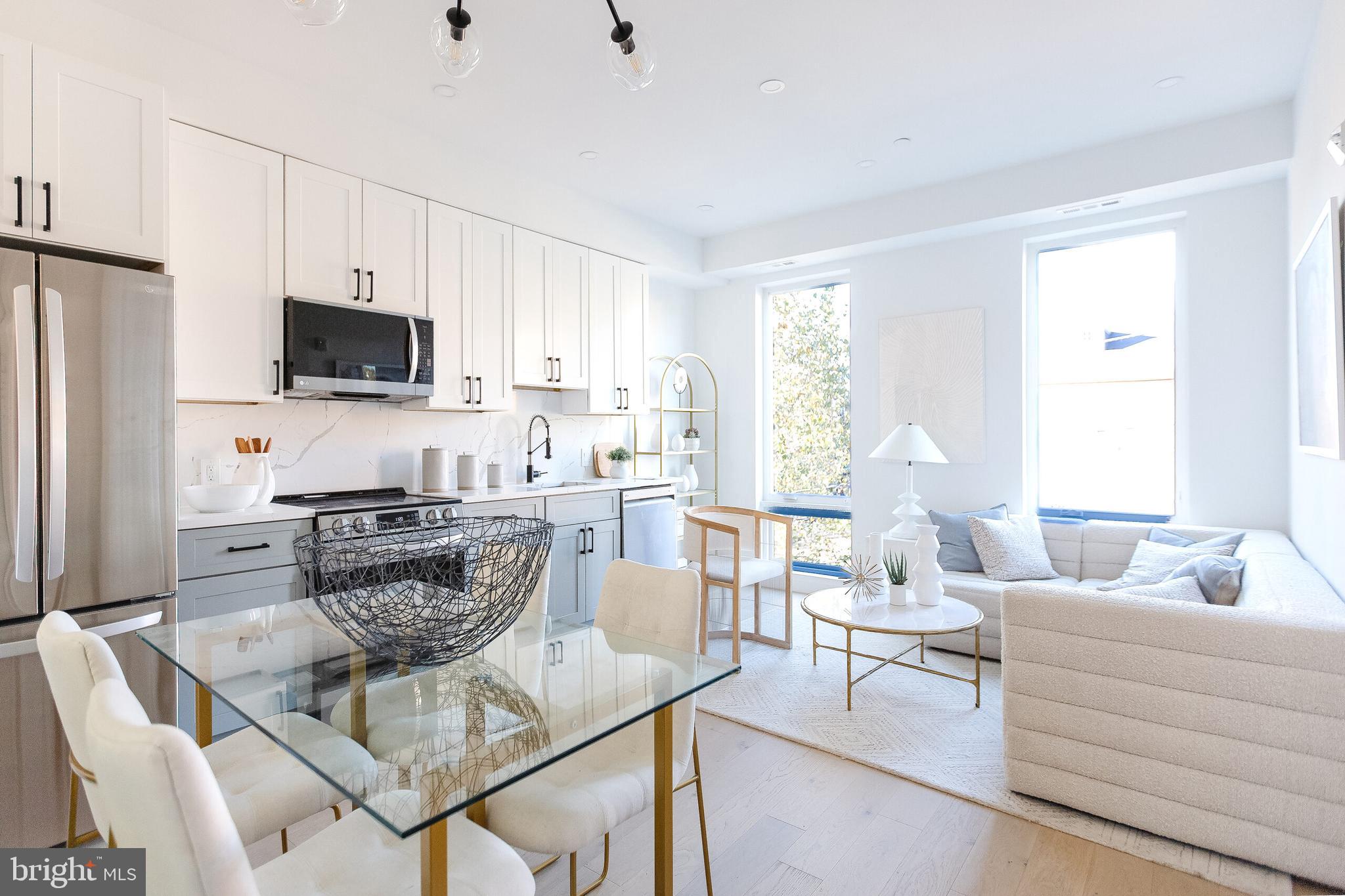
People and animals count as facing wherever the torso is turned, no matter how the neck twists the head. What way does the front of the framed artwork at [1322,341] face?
to the viewer's left

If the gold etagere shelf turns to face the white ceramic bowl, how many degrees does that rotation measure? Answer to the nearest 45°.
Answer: approximately 90° to its right

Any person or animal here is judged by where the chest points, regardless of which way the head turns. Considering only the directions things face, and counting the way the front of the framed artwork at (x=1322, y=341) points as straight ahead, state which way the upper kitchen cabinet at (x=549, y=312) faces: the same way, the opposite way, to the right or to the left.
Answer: the opposite way

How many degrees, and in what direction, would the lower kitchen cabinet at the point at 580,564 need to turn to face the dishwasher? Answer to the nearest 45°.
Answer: approximately 90° to its left

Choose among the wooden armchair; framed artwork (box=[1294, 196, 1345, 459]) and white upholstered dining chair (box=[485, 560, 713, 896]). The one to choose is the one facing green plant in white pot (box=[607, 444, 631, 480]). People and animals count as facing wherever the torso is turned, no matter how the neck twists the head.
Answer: the framed artwork

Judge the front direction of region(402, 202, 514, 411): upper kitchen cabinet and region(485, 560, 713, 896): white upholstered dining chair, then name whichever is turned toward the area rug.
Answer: the upper kitchen cabinet

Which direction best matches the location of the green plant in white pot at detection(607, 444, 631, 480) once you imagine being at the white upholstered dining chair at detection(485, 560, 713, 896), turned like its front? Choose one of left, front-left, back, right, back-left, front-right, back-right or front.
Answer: back-right

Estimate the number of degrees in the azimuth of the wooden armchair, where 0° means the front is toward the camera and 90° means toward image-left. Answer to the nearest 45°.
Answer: approximately 315°

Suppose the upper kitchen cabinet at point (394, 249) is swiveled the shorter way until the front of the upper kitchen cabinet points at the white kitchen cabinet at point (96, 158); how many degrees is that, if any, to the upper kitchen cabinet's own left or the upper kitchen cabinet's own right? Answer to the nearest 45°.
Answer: approximately 90° to the upper kitchen cabinet's own right
